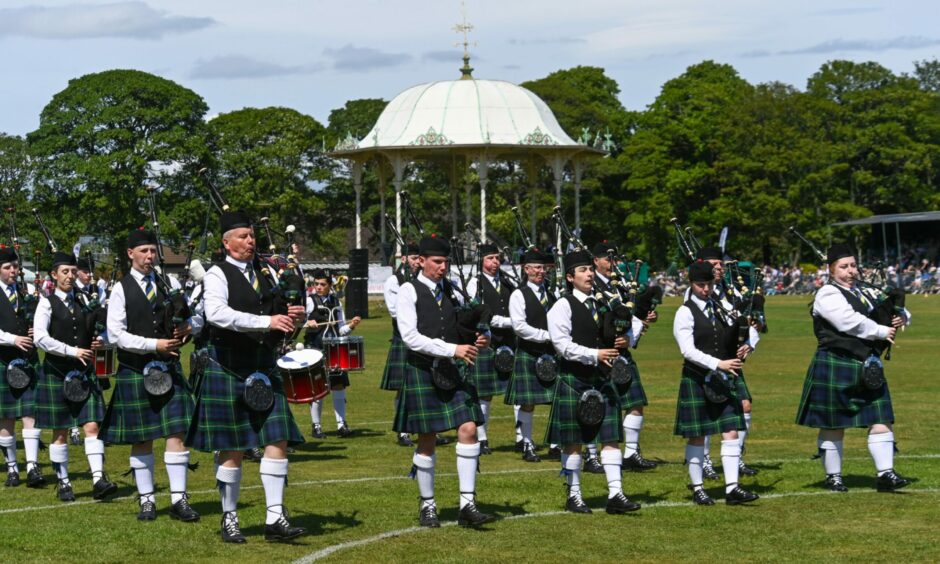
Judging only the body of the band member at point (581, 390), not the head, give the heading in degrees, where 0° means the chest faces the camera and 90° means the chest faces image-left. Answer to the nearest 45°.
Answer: approximately 315°

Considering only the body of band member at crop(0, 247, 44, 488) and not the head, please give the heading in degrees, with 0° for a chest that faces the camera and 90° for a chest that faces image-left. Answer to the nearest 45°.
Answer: approximately 315°

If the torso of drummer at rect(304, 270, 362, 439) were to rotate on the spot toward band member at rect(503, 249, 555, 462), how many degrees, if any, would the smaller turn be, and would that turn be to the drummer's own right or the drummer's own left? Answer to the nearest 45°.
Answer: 0° — they already face them

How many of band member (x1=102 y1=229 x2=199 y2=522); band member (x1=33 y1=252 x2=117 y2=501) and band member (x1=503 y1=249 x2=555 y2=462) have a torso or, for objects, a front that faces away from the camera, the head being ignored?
0

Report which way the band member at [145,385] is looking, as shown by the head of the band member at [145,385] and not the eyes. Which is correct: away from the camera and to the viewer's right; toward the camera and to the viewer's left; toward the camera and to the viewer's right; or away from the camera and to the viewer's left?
toward the camera and to the viewer's right

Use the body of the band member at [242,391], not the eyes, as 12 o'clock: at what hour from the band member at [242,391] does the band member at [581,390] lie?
the band member at [581,390] is roughly at 10 o'clock from the band member at [242,391].

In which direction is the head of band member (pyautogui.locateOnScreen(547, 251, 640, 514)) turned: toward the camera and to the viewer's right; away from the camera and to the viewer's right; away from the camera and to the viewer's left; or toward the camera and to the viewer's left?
toward the camera and to the viewer's right

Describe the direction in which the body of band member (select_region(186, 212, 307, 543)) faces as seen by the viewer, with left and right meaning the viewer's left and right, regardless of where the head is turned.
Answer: facing the viewer and to the right of the viewer

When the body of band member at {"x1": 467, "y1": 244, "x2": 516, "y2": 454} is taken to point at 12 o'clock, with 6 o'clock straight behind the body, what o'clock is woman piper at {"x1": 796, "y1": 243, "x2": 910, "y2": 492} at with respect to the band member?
The woman piper is roughly at 12 o'clock from the band member.

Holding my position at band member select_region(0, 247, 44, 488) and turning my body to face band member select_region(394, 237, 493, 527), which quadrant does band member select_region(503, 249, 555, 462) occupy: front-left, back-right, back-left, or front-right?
front-left

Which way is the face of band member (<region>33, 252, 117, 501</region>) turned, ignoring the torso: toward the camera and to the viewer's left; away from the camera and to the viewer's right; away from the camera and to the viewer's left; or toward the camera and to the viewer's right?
toward the camera and to the viewer's right

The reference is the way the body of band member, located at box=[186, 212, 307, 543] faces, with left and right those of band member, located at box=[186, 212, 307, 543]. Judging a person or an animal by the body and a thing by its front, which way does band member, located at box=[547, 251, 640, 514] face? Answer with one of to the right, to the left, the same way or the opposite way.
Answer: the same way

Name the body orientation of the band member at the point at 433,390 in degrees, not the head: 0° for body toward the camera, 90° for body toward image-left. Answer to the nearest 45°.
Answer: approximately 315°

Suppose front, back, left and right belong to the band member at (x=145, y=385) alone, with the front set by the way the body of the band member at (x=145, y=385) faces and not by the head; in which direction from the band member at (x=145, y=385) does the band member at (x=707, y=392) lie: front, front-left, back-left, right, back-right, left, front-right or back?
front-left

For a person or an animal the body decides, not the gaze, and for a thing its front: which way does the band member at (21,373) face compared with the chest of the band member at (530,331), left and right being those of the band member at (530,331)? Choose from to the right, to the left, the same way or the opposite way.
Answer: the same way
